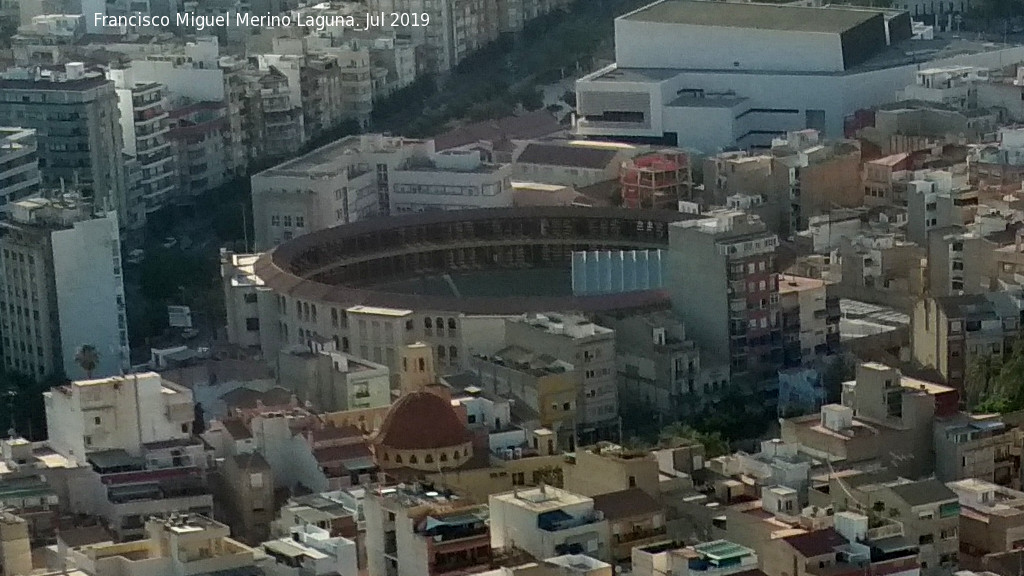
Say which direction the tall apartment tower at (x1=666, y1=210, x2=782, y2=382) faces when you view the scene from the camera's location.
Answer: facing the viewer and to the right of the viewer

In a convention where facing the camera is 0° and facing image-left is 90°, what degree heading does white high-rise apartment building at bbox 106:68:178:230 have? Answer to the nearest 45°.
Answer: approximately 315°

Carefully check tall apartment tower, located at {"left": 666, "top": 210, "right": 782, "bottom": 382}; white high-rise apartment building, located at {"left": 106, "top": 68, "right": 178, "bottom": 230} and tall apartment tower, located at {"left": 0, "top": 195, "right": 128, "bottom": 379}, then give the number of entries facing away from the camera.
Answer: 0

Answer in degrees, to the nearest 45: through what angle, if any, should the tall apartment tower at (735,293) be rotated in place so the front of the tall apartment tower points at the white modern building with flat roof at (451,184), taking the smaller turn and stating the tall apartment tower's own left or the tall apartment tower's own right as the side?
approximately 180°

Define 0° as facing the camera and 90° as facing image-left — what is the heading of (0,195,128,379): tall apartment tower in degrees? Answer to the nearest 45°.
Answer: approximately 45°

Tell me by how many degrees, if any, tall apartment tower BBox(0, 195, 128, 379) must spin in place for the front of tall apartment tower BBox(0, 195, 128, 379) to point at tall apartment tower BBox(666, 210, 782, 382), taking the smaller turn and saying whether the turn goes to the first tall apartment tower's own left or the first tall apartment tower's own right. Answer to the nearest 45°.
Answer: approximately 90° to the first tall apartment tower's own left

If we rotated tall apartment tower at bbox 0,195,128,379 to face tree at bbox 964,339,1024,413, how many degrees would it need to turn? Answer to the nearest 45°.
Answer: approximately 90° to its left

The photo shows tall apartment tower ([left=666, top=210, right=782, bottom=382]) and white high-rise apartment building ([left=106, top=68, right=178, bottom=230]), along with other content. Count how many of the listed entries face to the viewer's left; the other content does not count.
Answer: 0
